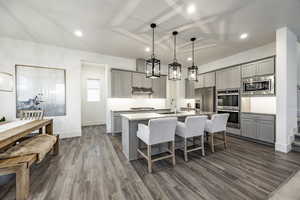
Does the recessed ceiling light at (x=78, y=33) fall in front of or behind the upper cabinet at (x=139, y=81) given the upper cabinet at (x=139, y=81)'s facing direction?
in front

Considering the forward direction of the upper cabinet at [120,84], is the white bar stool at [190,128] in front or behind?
in front

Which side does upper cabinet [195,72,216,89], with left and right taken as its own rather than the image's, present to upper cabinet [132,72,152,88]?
front

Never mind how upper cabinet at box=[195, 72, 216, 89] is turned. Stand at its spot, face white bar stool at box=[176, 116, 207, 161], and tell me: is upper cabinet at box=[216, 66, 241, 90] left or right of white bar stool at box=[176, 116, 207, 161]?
left

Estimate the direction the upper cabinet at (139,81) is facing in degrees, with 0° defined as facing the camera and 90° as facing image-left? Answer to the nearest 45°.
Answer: approximately 0°

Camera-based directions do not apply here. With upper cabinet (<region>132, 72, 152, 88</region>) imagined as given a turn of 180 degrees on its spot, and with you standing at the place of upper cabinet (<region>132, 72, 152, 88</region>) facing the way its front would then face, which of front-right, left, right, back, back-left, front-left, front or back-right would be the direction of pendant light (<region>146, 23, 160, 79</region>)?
back

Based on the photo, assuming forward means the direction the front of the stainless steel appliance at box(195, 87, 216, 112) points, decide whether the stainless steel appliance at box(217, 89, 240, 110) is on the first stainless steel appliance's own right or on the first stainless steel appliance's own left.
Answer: on the first stainless steel appliance's own left

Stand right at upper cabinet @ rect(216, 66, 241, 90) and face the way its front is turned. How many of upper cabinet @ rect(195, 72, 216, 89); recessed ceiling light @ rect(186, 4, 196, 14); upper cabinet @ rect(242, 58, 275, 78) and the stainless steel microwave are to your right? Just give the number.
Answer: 1

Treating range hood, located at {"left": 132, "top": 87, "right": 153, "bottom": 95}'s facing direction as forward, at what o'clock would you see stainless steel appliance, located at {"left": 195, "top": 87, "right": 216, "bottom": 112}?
The stainless steel appliance is roughly at 9 o'clock from the range hood.

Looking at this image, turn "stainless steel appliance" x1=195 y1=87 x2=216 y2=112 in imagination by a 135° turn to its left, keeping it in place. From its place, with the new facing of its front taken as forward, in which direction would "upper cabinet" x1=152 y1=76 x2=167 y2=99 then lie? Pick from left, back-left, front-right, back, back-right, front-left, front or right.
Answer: back

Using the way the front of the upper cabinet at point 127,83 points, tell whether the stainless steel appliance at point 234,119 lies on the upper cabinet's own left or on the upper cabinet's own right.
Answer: on the upper cabinet's own left

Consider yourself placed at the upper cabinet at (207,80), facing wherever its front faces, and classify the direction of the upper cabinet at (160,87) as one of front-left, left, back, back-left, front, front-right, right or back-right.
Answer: front-right

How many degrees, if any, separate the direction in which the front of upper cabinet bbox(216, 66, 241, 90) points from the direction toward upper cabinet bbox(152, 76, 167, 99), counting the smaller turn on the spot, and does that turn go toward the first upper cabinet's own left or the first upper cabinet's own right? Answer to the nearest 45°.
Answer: approximately 45° to the first upper cabinet's own right

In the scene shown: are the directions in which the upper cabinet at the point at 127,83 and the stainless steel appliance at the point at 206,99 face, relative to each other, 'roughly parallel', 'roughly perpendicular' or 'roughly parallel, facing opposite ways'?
roughly perpendicular

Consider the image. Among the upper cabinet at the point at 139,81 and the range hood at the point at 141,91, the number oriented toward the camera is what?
2

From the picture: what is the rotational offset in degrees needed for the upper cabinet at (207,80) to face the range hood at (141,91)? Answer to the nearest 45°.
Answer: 0° — it already faces it

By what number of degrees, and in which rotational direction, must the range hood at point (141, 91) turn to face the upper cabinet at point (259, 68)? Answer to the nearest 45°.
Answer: approximately 45° to its left

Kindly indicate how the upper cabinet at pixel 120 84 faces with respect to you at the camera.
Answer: facing the viewer

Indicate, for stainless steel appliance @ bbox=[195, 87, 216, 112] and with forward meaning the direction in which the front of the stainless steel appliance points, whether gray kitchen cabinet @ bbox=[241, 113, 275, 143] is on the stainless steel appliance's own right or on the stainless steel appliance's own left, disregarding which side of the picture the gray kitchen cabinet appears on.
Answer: on the stainless steel appliance's own left

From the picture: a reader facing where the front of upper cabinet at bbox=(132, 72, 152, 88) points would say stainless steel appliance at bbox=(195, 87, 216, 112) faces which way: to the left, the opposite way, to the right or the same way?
to the right

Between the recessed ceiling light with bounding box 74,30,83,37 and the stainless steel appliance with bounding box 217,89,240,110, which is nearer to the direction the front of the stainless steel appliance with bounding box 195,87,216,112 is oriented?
the recessed ceiling light

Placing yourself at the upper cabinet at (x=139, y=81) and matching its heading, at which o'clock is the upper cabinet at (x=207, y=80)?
the upper cabinet at (x=207, y=80) is roughly at 9 o'clock from the upper cabinet at (x=139, y=81).

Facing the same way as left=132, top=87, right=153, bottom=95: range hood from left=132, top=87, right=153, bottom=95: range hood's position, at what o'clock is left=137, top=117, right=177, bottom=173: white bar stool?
The white bar stool is roughly at 12 o'clock from the range hood.
